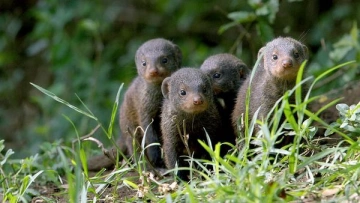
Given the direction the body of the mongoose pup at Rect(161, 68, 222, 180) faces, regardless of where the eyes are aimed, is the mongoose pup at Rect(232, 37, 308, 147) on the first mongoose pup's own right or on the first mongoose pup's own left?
on the first mongoose pup's own left

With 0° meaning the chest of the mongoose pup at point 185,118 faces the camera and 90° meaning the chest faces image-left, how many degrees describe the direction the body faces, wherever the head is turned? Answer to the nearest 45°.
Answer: approximately 0°

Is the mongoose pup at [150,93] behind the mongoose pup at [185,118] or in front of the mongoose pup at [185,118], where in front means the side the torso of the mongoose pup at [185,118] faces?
behind

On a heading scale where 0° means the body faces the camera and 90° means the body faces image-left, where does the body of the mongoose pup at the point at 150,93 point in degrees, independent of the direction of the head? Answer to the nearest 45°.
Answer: approximately 315°

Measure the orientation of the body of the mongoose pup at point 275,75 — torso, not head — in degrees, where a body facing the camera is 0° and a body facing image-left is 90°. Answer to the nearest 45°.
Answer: approximately 315°

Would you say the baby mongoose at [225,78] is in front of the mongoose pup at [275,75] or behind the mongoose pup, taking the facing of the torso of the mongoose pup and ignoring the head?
behind
